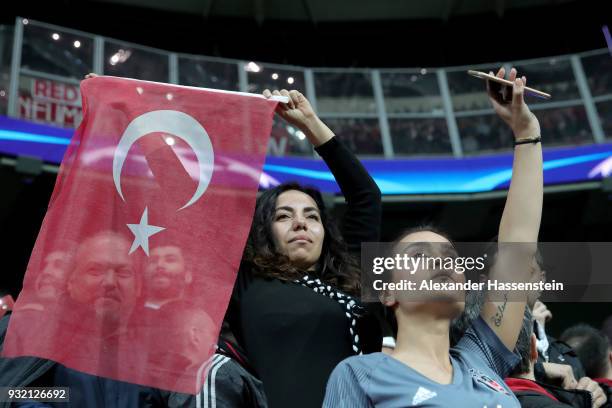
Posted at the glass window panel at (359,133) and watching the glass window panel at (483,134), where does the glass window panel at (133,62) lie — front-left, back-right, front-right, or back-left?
back-right

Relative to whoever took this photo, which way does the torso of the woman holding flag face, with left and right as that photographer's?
facing the viewer

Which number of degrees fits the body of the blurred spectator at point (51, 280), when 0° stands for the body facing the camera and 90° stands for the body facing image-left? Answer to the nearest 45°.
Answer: approximately 45°

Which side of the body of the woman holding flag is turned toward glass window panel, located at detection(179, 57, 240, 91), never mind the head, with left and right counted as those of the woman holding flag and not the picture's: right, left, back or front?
back

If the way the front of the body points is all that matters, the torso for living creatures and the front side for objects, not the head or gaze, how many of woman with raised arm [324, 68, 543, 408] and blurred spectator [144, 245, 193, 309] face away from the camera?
0

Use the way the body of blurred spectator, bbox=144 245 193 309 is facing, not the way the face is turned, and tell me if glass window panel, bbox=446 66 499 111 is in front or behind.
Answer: behind

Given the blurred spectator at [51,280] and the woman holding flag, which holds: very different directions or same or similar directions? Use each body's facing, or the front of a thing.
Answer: same or similar directions

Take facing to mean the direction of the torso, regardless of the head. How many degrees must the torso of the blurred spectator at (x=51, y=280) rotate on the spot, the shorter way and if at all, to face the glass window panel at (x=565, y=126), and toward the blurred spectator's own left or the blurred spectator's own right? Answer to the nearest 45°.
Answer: approximately 180°

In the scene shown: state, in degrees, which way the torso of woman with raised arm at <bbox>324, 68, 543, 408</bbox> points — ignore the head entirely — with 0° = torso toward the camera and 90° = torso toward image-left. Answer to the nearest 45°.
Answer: approximately 315°

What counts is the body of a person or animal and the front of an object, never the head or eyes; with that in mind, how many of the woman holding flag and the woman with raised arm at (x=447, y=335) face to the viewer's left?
0

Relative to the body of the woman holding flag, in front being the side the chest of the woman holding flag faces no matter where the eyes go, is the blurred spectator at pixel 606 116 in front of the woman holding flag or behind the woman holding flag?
behind
